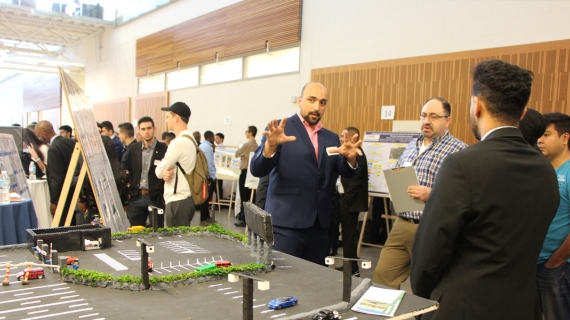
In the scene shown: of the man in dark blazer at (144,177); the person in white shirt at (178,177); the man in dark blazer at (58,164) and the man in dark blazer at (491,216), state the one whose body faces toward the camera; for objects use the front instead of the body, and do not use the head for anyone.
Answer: the man in dark blazer at (144,177)

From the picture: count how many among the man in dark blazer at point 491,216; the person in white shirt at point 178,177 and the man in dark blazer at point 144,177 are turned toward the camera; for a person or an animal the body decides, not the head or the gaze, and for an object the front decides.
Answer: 1

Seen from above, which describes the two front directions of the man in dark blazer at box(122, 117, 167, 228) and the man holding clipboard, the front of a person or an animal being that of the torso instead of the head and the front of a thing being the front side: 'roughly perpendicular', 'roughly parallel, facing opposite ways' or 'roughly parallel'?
roughly perpendicular

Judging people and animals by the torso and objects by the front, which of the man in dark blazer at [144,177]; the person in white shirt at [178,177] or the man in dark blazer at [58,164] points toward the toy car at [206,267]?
the man in dark blazer at [144,177]

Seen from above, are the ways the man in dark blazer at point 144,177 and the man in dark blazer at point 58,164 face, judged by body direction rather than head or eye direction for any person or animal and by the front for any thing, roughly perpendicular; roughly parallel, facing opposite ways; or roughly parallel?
roughly perpendicular

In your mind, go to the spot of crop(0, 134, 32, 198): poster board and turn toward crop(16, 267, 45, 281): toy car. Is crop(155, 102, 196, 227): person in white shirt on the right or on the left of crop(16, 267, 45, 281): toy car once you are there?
left

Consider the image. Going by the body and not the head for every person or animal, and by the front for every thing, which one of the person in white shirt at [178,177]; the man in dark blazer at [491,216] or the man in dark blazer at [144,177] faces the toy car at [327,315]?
the man in dark blazer at [144,177]

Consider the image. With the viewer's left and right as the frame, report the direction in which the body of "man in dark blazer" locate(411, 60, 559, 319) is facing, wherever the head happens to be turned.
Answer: facing away from the viewer and to the left of the viewer

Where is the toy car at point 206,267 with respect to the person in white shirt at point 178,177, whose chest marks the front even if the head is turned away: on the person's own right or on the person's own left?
on the person's own left

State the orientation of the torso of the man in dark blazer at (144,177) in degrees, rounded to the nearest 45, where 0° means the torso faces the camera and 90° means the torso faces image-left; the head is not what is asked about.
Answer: approximately 0°

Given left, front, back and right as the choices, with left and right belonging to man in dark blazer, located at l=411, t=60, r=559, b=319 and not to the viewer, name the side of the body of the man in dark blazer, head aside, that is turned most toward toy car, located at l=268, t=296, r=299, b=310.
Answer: left

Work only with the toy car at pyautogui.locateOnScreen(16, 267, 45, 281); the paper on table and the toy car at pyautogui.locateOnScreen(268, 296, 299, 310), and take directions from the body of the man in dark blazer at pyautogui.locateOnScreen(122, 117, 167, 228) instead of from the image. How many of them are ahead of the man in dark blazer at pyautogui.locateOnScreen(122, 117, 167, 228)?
3
